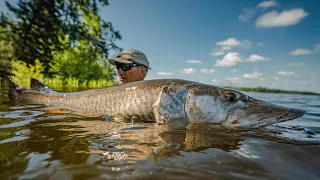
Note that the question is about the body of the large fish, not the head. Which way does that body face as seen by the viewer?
to the viewer's right

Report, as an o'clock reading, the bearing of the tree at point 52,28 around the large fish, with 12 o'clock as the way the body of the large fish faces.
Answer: The tree is roughly at 8 o'clock from the large fish.

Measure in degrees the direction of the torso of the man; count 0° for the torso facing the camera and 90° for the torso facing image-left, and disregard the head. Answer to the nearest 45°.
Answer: approximately 45°

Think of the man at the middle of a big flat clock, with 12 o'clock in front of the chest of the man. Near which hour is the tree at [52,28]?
The tree is roughly at 4 o'clock from the man.

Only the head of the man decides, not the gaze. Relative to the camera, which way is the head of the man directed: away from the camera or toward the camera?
toward the camera
